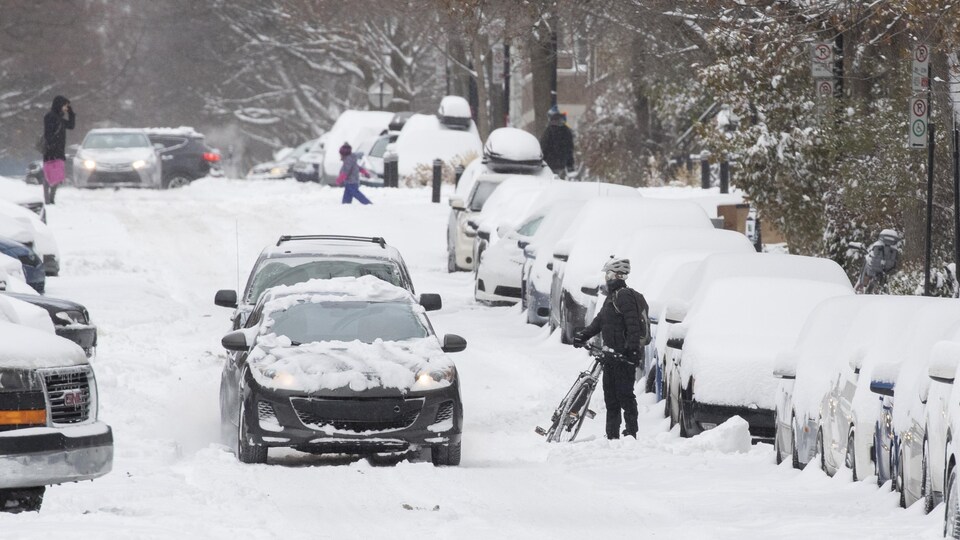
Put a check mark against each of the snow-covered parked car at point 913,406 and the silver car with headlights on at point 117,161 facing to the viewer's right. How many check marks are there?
0

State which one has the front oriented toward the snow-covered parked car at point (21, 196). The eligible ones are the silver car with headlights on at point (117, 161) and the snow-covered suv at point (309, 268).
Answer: the silver car with headlights on at point (117, 161)

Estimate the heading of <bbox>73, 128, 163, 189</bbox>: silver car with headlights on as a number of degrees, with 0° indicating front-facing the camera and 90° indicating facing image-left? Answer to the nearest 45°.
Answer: approximately 0°

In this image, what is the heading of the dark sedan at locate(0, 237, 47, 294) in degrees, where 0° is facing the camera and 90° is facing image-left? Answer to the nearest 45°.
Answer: approximately 315°

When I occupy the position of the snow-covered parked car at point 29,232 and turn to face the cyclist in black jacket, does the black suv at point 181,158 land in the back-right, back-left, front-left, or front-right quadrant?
back-left

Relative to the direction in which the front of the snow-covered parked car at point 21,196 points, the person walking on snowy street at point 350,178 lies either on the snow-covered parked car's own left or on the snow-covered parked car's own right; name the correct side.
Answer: on the snow-covered parked car's own left

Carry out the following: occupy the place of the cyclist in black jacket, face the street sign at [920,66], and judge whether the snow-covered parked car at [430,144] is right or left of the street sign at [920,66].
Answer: left

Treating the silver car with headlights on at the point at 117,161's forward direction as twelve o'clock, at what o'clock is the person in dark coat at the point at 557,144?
The person in dark coat is roughly at 10 o'clock from the silver car with headlights on.

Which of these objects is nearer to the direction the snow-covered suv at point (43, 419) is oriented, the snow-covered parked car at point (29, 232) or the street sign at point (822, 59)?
the street sign

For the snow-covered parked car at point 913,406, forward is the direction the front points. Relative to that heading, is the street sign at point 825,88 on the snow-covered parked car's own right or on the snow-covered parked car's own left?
on the snow-covered parked car's own right

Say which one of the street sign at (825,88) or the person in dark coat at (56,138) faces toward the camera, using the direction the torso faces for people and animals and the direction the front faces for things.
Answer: the street sign

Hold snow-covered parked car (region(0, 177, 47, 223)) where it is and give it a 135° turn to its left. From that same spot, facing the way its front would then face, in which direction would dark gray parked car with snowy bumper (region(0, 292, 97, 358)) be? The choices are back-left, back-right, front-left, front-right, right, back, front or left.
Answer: back

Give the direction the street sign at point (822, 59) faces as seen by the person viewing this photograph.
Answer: facing the viewer
